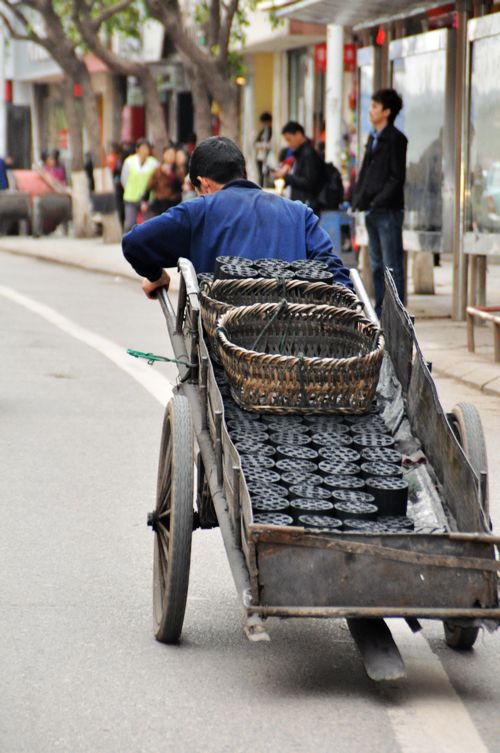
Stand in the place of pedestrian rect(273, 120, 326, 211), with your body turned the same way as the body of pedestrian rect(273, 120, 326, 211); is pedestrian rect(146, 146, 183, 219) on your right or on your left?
on your right

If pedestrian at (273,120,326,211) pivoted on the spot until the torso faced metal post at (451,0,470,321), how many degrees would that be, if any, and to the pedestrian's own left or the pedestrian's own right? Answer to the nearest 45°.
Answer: approximately 135° to the pedestrian's own left

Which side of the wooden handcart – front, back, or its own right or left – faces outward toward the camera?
back

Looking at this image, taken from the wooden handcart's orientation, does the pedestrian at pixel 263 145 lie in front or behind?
in front

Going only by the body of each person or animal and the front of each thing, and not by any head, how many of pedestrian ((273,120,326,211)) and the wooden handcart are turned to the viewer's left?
1

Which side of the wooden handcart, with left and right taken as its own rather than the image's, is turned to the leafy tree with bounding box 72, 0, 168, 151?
front

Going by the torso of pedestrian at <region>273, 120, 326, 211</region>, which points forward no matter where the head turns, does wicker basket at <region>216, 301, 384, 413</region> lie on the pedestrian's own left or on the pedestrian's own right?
on the pedestrian's own left

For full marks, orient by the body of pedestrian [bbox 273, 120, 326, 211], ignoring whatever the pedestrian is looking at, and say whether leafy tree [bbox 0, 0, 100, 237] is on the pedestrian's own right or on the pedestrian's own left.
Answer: on the pedestrian's own right

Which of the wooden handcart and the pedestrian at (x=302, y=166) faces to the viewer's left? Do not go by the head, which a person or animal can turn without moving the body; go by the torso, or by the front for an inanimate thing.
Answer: the pedestrian

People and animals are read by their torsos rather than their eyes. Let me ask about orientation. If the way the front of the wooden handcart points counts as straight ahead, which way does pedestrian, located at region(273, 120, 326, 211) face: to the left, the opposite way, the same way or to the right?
to the left

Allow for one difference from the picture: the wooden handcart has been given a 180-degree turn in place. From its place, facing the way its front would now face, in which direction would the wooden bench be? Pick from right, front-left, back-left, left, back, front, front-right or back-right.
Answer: back

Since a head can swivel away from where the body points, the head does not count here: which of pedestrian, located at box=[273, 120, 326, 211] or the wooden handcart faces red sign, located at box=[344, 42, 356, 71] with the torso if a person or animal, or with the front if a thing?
the wooden handcart

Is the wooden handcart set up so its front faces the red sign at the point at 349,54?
yes

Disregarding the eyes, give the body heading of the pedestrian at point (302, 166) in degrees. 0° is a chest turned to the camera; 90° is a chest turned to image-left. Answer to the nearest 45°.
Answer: approximately 90°
